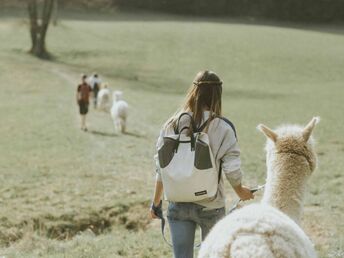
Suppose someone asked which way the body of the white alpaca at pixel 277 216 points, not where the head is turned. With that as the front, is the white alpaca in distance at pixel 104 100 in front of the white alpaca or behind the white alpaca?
in front

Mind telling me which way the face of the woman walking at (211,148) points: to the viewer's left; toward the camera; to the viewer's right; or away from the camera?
away from the camera

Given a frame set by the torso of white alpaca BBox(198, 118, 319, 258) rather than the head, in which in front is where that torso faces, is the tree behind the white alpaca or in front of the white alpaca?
in front

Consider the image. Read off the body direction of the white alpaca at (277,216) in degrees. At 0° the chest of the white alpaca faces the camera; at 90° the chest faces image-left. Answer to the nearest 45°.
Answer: approximately 180°

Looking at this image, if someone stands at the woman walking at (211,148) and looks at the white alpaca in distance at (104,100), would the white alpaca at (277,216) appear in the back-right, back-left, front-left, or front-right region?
back-right

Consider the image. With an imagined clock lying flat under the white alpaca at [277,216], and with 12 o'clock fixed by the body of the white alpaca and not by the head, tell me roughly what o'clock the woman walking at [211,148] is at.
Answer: The woman walking is roughly at 11 o'clock from the white alpaca.
